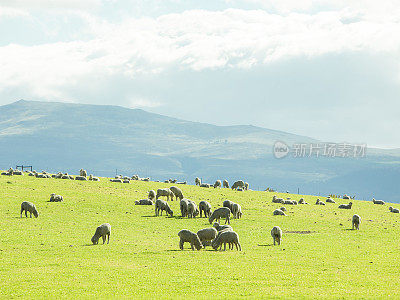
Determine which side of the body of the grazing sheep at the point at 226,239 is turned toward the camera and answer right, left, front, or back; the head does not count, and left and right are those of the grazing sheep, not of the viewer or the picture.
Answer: left

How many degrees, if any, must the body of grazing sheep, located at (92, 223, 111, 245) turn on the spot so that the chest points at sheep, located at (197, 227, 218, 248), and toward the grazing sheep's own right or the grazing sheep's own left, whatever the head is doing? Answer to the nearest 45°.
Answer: approximately 135° to the grazing sheep's own left
